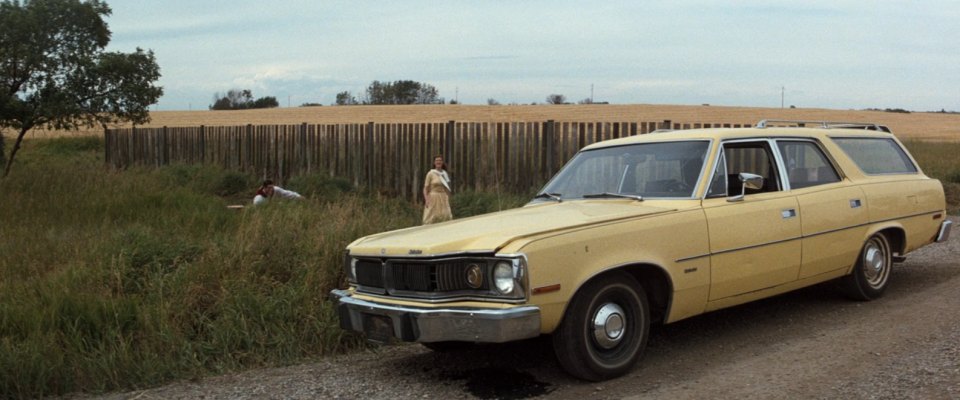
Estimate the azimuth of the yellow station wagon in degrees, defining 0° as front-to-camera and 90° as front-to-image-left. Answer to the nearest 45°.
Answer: approximately 45°

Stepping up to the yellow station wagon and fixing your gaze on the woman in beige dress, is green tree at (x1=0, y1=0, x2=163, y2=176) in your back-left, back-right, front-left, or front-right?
front-left

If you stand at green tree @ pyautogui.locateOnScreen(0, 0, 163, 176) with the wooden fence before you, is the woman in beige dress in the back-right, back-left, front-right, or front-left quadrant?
front-right

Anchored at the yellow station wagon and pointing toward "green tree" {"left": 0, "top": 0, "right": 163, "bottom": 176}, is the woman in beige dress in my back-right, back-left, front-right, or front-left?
front-right

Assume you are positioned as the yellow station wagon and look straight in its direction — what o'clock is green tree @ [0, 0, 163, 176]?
The green tree is roughly at 3 o'clock from the yellow station wagon.

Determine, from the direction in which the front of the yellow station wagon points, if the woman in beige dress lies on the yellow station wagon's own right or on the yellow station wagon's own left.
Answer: on the yellow station wagon's own right
